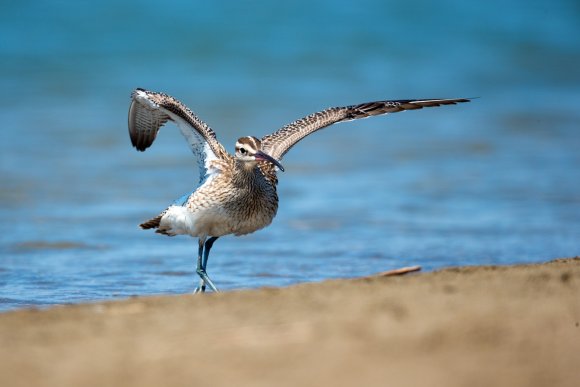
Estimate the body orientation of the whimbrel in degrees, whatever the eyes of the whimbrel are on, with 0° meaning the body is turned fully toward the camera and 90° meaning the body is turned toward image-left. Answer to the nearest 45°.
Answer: approximately 315°
